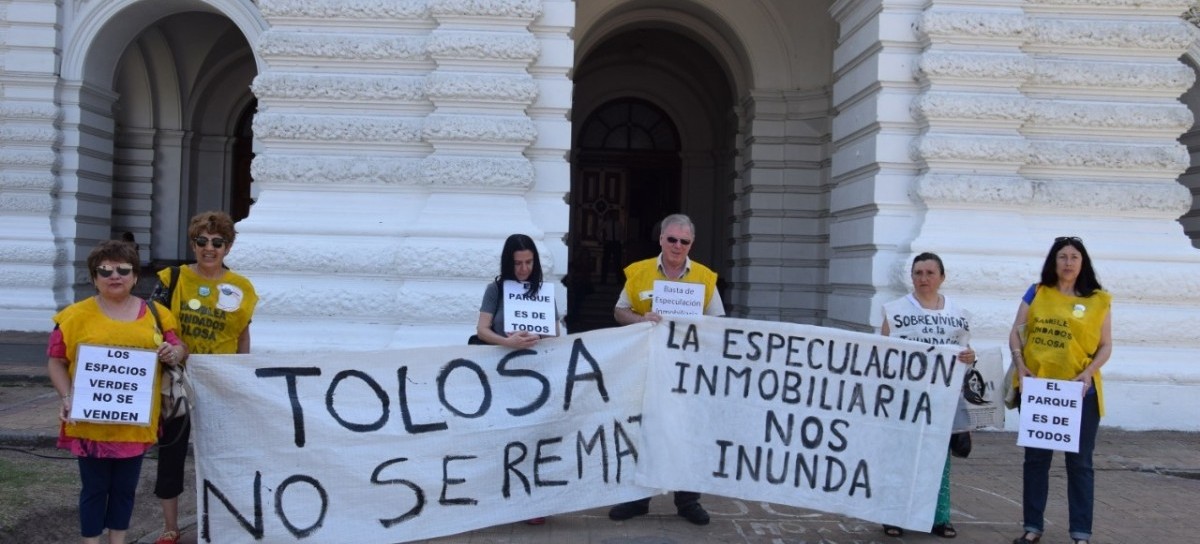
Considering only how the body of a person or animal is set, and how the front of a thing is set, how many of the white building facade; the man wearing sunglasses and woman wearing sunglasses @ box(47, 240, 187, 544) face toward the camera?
3

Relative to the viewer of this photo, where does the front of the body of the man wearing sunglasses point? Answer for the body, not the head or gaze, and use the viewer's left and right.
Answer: facing the viewer

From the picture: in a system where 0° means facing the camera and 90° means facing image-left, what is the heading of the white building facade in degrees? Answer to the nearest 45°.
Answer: approximately 0°

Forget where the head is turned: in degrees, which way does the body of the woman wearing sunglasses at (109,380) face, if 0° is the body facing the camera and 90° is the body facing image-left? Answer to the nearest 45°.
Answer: approximately 0°

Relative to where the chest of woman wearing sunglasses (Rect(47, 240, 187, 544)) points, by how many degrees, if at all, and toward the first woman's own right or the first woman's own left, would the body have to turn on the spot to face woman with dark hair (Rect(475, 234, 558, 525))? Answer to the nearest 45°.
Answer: approximately 90° to the first woman's own left

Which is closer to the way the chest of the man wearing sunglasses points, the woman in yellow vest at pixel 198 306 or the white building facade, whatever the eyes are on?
the woman in yellow vest

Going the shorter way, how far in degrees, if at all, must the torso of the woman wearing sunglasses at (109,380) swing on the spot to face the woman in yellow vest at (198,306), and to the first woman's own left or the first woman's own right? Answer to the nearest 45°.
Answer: approximately 135° to the first woman's own left
